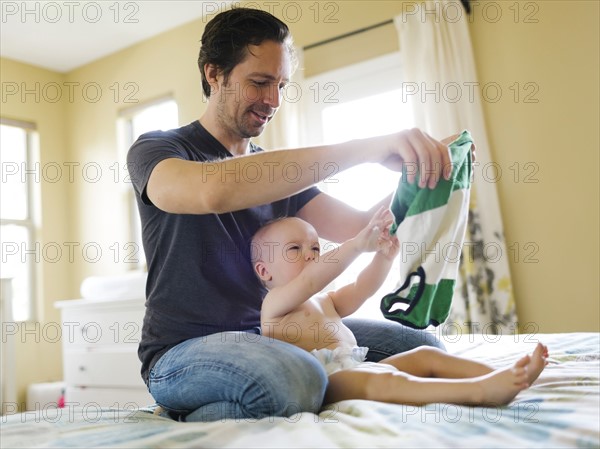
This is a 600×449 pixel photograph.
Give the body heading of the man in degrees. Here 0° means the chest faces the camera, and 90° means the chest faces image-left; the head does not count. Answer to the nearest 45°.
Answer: approximately 315°

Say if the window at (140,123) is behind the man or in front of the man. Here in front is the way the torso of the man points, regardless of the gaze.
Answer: behind

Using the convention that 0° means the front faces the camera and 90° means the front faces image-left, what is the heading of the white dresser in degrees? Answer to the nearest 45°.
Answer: approximately 0°

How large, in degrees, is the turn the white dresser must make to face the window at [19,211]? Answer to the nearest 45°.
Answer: approximately 135° to its right

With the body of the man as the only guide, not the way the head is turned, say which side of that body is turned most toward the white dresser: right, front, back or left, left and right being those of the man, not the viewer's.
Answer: back

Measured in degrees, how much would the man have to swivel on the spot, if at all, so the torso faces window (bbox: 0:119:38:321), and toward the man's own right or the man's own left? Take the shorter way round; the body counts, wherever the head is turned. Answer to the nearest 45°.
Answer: approximately 180°
